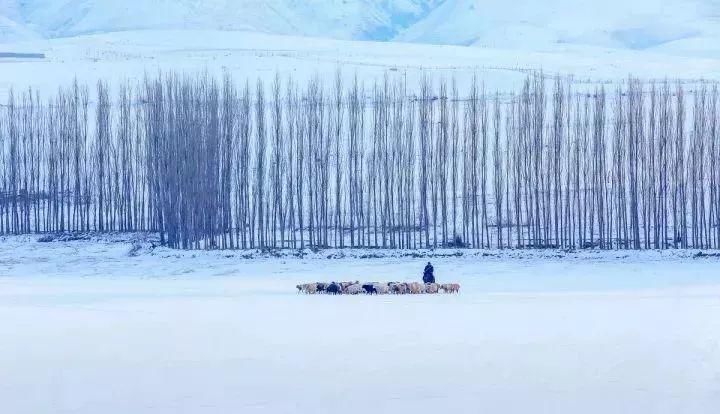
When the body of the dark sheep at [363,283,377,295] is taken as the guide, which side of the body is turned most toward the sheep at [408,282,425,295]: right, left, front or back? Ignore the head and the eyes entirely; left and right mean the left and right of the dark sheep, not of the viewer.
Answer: back

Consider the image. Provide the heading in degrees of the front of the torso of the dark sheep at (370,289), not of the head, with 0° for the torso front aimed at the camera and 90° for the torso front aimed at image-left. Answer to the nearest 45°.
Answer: approximately 90°

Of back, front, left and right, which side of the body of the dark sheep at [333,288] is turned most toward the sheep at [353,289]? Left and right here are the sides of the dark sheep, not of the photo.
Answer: back

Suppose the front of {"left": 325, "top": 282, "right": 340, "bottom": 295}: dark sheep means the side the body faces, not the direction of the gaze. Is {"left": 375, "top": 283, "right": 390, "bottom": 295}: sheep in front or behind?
behind

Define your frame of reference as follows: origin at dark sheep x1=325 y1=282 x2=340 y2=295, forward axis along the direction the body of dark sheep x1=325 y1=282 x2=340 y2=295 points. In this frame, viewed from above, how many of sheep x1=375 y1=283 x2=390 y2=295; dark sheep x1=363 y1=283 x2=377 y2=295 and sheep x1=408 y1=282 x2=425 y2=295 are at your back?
3

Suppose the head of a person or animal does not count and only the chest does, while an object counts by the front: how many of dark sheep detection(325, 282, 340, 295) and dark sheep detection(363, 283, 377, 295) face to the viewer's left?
2

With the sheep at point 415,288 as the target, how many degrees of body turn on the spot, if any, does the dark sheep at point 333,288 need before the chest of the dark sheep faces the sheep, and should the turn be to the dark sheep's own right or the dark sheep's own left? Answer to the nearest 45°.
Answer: approximately 180°

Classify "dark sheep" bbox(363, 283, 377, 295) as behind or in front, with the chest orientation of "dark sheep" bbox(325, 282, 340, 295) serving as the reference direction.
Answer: behind

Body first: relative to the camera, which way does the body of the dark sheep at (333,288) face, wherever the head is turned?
to the viewer's left

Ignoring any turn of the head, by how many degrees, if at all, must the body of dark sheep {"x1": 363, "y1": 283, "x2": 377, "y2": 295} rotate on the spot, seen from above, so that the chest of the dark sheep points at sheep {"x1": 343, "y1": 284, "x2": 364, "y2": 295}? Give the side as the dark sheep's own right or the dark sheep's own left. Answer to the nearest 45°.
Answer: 0° — it already faces it
